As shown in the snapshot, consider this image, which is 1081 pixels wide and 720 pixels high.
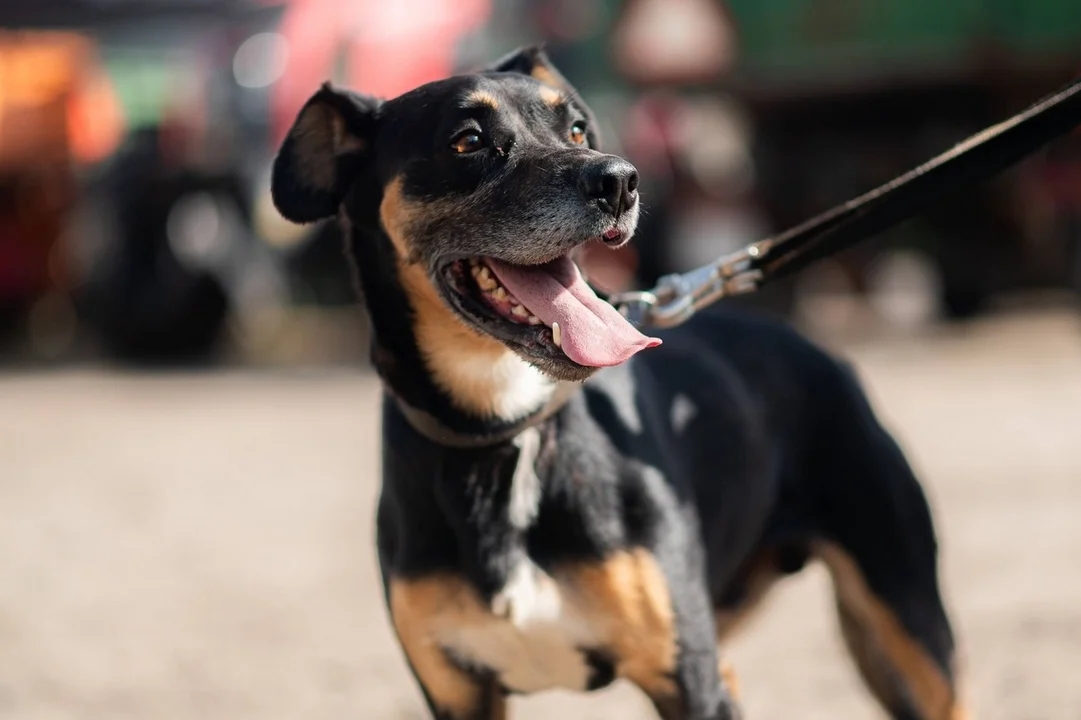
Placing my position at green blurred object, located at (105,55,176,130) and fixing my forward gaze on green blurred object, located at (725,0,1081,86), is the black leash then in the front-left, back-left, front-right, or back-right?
front-right

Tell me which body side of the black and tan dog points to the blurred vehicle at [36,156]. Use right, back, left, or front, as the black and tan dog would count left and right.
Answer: right

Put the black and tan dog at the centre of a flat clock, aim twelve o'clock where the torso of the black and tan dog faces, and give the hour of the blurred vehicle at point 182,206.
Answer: The blurred vehicle is roughly at 4 o'clock from the black and tan dog.

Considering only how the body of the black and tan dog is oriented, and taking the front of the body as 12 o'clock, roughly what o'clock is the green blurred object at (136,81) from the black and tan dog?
The green blurred object is roughly at 4 o'clock from the black and tan dog.

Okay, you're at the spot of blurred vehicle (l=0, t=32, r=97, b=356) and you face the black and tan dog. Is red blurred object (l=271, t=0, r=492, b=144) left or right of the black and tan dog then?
left

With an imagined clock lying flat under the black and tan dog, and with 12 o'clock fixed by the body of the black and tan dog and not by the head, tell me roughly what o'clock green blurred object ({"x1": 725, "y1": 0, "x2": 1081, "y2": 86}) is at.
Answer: The green blurred object is roughly at 5 o'clock from the black and tan dog.
